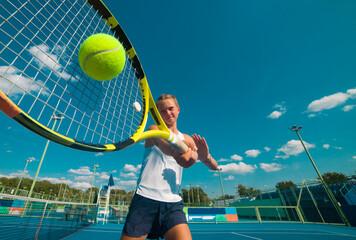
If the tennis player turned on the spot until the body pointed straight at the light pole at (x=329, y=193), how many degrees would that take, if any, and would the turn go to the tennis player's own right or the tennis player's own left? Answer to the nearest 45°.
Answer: approximately 135° to the tennis player's own left

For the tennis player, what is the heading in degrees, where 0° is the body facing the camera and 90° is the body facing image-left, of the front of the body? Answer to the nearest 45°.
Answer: approximately 0°
